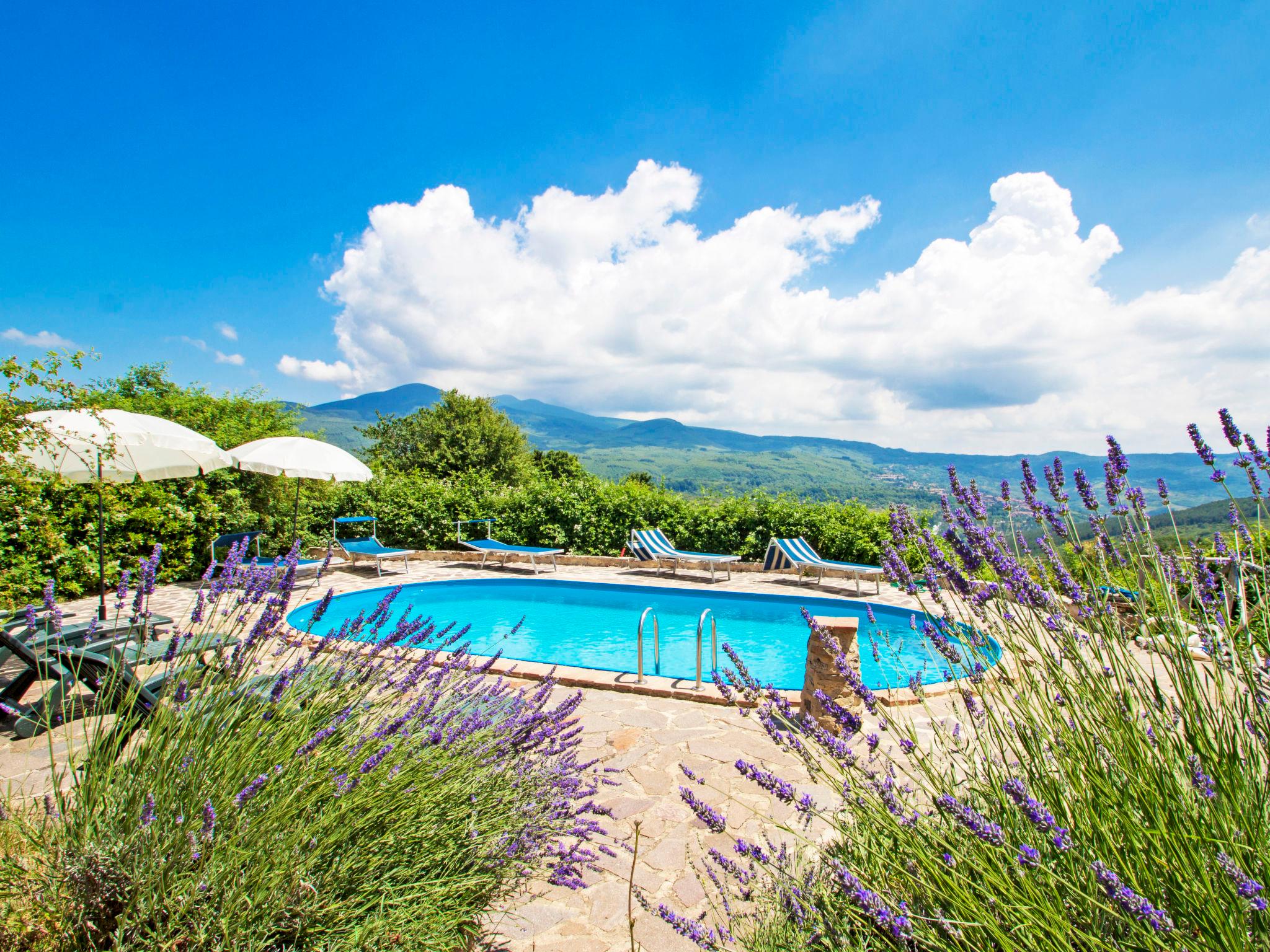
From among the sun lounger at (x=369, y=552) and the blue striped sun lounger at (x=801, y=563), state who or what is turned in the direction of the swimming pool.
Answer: the sun lounger

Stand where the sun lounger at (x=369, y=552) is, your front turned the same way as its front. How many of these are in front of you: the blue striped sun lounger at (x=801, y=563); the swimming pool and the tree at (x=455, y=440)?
2

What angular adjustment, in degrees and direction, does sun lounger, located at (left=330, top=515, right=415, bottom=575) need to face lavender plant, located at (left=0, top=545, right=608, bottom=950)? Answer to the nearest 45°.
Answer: approximately 45° to its right

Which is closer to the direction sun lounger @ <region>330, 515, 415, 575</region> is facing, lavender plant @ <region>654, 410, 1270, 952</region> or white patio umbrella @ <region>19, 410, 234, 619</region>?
the lavender plant

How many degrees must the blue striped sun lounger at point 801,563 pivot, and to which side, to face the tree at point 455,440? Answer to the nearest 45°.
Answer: approximately 180°

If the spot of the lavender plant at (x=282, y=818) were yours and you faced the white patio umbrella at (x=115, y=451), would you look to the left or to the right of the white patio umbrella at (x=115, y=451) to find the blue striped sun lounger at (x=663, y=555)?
right

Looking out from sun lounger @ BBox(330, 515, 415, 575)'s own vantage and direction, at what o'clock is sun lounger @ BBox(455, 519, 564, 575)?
sun lounger @ BBox(455, 519, 564, 575) is roughly at 11 o'clock from sun lounger @ BBox(330, 515, 415, 575).

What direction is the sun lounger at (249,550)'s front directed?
to the viewer's right

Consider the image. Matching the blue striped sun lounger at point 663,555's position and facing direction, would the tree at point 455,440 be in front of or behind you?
behind

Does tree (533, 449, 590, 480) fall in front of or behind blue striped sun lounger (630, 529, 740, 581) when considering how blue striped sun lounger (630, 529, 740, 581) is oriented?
behind
